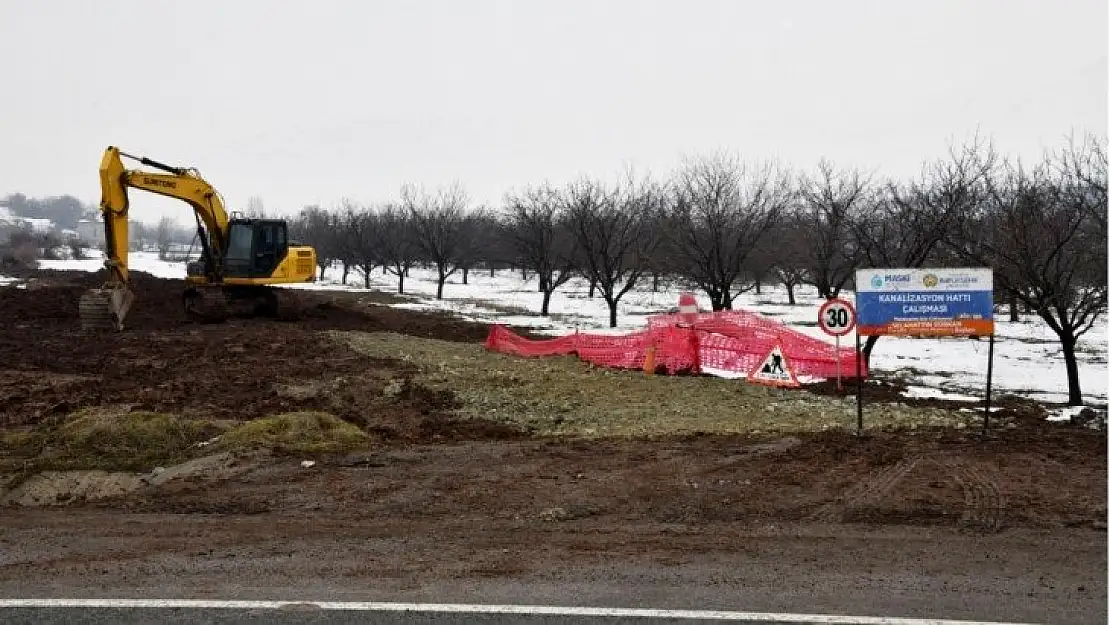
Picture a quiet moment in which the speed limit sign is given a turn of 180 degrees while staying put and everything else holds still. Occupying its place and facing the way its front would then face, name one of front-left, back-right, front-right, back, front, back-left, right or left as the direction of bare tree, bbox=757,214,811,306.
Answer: front

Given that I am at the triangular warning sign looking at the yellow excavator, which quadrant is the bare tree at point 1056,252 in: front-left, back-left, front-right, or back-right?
back-right

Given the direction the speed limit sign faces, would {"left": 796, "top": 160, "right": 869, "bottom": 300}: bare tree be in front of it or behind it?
behind

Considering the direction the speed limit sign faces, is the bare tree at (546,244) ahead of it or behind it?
behind

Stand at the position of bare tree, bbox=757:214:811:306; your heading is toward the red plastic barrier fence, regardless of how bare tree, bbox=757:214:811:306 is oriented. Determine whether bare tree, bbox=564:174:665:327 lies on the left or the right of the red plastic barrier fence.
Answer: right

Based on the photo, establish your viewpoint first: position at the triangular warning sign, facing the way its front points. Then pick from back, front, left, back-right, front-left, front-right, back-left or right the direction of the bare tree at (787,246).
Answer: back

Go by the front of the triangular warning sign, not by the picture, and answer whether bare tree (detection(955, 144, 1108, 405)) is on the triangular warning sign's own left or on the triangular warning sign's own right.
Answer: on the triangular warning sign's own left

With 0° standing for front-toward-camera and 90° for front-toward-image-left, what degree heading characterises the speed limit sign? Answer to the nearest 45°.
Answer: approximately 0°

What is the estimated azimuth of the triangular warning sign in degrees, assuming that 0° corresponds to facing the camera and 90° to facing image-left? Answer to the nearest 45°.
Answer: approximately 0°
